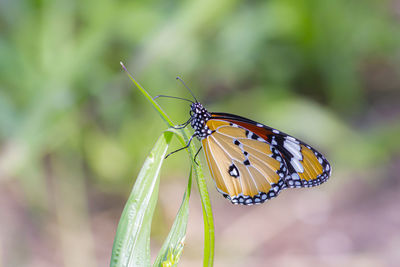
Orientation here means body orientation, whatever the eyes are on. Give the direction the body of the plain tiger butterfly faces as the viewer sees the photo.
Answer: to the viewer's left
